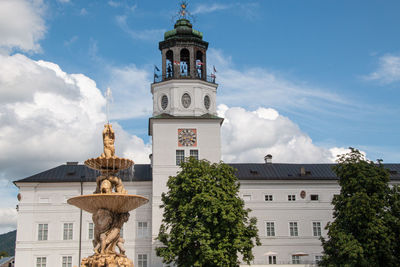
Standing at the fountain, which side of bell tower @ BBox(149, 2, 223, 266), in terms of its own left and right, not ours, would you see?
front

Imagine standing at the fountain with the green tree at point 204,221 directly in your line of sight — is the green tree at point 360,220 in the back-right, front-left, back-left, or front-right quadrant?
front-right

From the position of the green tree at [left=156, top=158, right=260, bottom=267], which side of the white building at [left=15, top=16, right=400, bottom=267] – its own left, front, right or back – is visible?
front

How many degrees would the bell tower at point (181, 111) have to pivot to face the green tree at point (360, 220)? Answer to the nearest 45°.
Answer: approximately 45° to its left

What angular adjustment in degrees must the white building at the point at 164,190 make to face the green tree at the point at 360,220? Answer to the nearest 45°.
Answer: approximately 45° to its left

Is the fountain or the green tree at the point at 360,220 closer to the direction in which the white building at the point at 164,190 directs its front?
the fountain

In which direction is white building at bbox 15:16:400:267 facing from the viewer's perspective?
toward the camera

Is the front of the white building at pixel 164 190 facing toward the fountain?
yes

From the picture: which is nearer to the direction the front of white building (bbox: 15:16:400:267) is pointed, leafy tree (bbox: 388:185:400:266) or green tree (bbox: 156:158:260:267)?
the green tree

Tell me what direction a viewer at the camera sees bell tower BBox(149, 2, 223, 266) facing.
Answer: facing the viewer

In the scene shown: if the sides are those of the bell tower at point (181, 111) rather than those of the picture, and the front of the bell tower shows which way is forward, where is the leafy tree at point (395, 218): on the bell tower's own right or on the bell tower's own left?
on the bell tower's own left
